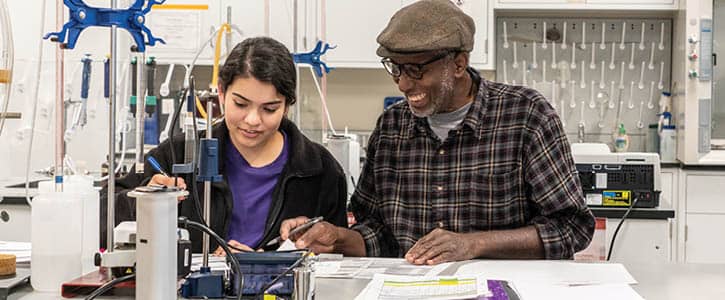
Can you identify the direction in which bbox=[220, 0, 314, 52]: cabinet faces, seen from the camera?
facing the viewer

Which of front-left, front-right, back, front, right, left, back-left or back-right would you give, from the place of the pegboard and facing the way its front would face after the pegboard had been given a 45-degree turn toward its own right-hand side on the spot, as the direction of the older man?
front-left

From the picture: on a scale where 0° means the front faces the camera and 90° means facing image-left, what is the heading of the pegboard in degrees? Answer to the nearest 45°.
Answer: approximately 0°

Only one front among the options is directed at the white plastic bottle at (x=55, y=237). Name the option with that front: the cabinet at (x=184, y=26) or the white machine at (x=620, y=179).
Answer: the cabinet

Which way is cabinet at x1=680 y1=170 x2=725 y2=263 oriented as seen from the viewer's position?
toward the camera

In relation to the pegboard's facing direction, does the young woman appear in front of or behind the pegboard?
in front

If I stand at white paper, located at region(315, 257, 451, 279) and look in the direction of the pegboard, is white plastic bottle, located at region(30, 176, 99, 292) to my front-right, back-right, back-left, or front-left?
back-left

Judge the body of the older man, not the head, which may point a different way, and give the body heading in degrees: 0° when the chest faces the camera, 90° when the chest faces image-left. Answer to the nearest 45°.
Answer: approximately 45°

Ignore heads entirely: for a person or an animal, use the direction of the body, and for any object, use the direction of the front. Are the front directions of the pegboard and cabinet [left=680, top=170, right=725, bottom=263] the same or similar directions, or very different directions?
same or similar directions
